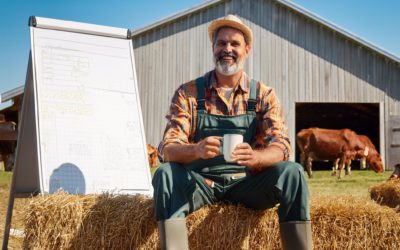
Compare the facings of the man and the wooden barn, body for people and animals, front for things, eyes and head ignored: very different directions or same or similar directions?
same or similar directions

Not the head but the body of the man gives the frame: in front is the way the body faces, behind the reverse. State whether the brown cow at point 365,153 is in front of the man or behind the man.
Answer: behind

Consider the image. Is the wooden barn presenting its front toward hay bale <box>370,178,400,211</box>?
yes

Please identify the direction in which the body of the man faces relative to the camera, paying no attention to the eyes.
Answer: toward the camera

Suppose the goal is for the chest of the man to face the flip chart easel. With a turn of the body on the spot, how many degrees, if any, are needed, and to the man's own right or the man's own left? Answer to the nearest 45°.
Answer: approximately 135° to the man's own right

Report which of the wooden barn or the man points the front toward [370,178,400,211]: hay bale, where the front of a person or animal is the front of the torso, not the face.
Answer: the wooden barn

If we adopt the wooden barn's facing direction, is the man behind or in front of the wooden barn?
in front

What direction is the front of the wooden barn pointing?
toward the camera

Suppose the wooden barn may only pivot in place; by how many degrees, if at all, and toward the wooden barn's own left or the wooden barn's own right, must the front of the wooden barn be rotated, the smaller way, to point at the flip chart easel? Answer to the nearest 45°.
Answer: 0° — it already faces it

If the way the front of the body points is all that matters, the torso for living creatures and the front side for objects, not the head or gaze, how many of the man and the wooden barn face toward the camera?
2

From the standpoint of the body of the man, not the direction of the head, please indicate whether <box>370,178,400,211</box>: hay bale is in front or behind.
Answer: behind

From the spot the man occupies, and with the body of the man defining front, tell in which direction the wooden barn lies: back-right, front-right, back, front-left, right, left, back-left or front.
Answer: back
